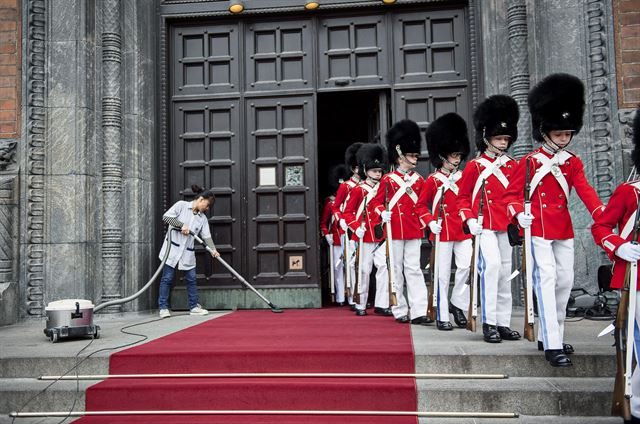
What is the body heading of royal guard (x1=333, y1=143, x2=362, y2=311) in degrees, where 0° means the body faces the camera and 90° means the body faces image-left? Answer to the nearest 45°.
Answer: approximately 315°

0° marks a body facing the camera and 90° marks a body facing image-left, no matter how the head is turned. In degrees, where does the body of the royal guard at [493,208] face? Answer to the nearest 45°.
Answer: approximately 315°

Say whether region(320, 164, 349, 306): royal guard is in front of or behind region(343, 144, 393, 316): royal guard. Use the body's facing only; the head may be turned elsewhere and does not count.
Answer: behind

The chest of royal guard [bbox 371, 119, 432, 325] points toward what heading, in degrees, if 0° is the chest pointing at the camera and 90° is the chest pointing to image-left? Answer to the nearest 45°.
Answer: approximately 315°

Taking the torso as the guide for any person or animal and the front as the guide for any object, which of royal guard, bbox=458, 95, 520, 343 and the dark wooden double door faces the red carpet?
the dark wooden double door

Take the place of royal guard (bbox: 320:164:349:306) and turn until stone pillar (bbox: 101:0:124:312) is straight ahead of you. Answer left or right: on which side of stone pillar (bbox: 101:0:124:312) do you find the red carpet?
left

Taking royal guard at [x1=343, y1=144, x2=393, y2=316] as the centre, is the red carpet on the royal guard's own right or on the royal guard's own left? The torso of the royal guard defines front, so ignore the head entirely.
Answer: on the royal guard's own right
